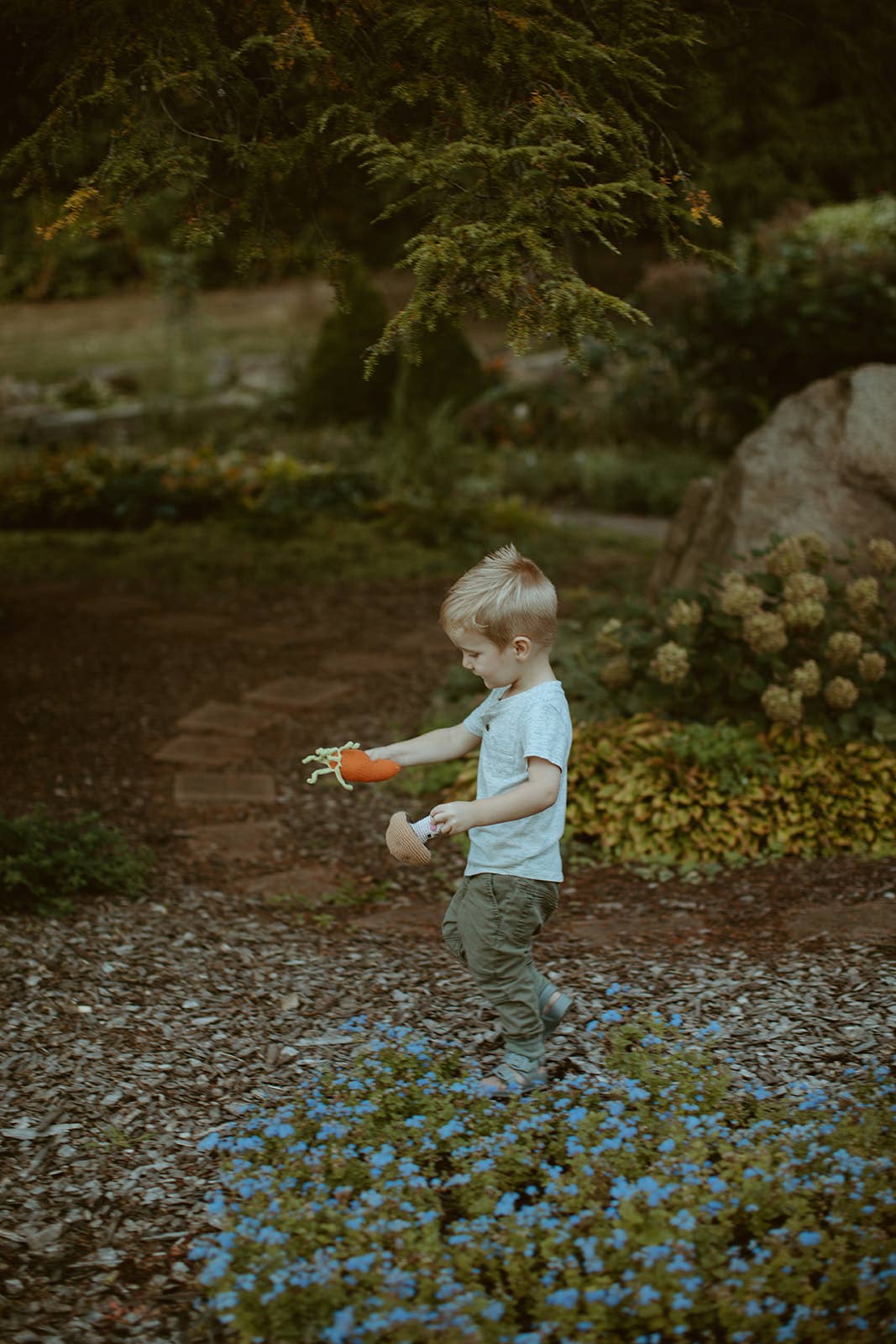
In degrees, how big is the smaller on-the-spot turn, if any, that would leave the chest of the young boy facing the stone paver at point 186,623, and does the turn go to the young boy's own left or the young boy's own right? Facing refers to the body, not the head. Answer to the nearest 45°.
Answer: approximately 90° to the young boy's own right

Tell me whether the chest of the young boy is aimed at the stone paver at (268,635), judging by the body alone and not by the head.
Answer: no

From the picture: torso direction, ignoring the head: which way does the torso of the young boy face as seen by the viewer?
to the viewer's left

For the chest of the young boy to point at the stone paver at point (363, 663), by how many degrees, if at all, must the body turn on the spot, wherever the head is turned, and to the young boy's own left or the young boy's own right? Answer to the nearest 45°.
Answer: approximately 90° to the young boy's own right

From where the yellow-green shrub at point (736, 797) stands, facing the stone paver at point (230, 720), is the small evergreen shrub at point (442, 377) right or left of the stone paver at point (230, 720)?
right

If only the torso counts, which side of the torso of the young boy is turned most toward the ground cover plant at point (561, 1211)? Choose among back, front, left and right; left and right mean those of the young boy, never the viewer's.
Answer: left

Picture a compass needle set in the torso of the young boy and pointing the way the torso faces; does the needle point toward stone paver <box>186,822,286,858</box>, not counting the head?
no

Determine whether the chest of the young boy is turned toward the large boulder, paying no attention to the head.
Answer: no
